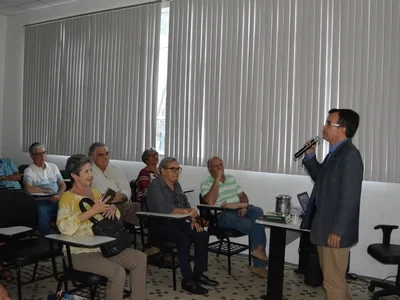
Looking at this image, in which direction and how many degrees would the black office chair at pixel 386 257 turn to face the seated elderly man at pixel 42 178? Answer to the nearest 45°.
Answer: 0° — it already faces them

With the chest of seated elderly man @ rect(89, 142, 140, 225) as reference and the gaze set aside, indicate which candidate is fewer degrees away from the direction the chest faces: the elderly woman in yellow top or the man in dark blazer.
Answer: the man in dark blazer

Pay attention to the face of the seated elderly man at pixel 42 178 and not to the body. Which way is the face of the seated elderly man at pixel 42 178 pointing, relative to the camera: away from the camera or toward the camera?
toward the camera

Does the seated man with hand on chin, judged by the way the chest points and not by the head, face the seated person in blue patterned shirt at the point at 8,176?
no

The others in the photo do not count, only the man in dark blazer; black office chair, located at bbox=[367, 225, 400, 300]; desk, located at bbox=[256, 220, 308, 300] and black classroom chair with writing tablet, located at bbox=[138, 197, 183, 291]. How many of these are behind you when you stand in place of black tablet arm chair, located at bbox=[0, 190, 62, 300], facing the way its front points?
0

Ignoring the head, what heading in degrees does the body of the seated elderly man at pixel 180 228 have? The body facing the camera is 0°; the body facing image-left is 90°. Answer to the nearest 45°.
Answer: approximately 315°

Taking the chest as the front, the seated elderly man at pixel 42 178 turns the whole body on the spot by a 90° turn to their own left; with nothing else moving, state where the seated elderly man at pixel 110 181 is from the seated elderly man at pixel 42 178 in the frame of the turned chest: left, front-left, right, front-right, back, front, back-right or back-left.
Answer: right

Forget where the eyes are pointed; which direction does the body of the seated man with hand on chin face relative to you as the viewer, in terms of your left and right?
facing the viewer and to the right of the viewer

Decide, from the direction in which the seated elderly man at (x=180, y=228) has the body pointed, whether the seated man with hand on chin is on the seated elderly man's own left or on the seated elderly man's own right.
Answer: on the seated elderly man's own left

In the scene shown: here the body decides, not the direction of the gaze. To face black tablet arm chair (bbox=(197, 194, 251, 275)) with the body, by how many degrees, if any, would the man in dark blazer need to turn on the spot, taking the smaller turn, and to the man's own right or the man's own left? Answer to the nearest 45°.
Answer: approximately 45° to the man's own right

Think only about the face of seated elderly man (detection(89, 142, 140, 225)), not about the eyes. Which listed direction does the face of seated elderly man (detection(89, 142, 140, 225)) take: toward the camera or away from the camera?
toward the camera

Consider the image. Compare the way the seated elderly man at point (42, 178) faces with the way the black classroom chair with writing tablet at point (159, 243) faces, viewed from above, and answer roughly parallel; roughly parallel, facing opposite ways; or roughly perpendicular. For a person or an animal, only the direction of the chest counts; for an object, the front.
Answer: roughly parallel

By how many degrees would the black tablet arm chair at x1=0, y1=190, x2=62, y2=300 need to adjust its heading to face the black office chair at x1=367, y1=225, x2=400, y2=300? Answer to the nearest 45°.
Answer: approximately 45° to its left

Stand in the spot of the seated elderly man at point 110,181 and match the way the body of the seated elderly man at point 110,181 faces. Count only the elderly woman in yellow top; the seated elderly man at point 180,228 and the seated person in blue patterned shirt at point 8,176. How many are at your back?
1

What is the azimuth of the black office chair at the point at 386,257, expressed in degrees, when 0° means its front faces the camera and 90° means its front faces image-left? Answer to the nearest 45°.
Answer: approximately 90°

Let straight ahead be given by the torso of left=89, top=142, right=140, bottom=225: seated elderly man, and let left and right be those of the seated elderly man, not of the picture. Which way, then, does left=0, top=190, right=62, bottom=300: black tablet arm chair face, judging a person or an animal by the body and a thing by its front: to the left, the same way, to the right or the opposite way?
the same way

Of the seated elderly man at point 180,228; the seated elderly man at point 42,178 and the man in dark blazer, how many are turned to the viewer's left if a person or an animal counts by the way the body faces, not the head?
1
